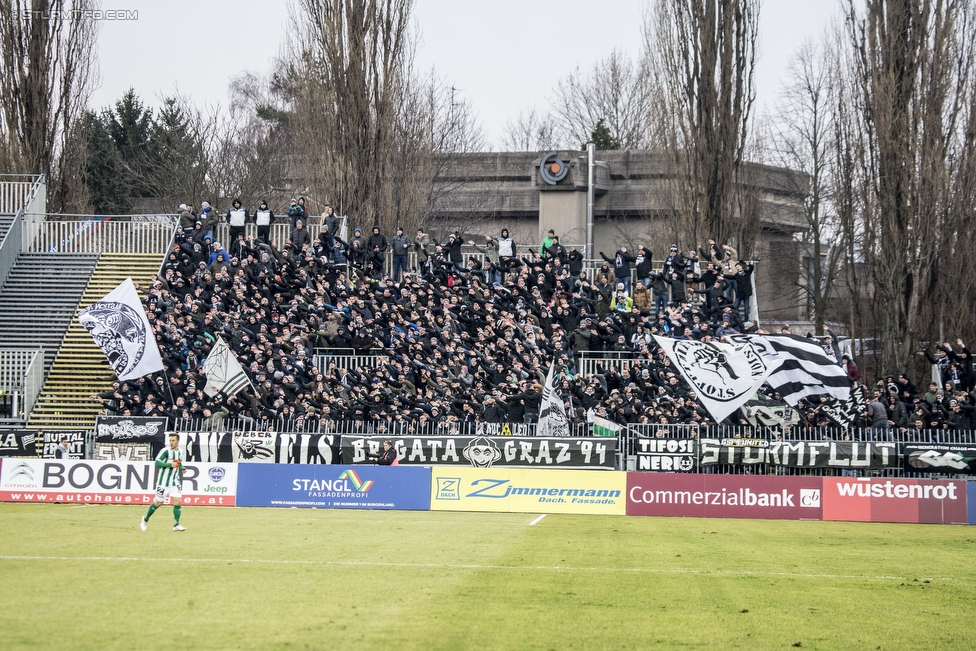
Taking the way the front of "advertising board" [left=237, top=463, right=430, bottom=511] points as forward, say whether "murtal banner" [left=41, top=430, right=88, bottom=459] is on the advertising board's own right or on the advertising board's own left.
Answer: on the advertising board's own right

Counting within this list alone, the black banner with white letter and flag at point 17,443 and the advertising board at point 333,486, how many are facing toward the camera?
2

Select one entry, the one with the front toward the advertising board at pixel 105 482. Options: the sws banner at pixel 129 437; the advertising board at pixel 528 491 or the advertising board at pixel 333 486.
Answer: the sws banner

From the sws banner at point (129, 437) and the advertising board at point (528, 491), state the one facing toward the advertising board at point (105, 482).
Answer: the sws banner

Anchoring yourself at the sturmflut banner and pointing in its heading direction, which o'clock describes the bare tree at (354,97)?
The bare tree is roughly at 4 o'clock from the sturmflut banner.

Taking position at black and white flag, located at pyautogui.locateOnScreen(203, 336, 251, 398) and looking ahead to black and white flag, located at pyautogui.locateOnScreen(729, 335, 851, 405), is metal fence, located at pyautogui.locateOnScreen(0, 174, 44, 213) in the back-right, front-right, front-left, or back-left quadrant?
back-left

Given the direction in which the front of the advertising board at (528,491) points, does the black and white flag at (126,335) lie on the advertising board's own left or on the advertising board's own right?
on the advertising board's own right

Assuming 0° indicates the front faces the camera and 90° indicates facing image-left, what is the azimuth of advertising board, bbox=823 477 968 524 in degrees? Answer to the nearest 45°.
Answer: approximately 0°
